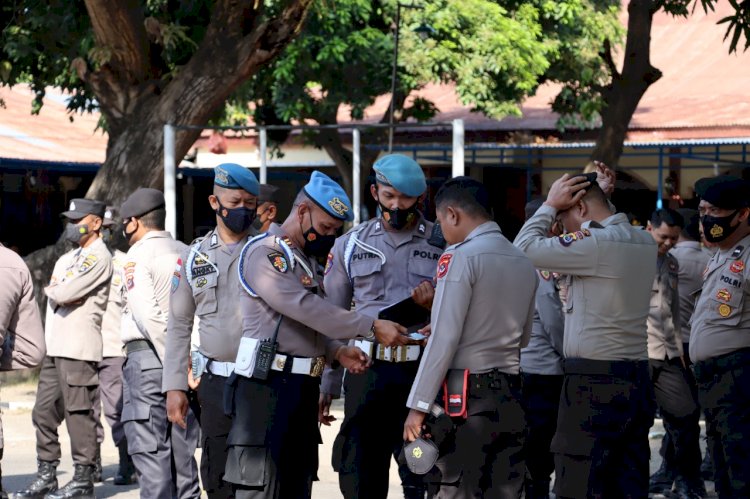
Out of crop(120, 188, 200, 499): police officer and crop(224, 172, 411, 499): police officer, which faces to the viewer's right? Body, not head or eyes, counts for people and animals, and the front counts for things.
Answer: crop(224, 172, 411, 499): police officer

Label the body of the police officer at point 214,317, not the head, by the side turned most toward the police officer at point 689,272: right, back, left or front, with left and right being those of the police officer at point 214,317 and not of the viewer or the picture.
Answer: left

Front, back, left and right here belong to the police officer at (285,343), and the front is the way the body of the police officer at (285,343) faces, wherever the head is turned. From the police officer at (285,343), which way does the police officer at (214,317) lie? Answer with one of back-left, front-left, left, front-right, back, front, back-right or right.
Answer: back-left

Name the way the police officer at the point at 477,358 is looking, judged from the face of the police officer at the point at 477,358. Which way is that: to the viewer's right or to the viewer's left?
to the viewer's left

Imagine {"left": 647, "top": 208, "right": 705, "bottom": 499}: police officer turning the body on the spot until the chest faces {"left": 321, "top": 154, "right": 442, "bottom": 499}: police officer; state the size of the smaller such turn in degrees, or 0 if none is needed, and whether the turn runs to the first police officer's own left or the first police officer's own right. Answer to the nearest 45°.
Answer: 0° — they already face them

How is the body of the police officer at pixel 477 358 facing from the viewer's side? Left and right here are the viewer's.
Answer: facing away from the viewer and to the left of the viewer
